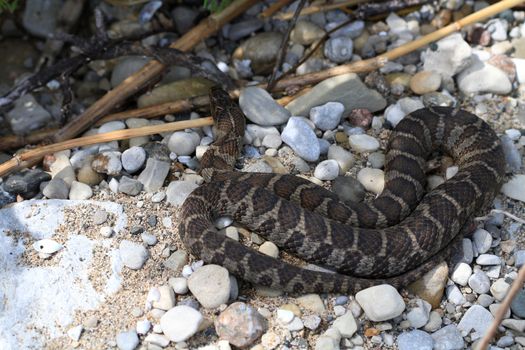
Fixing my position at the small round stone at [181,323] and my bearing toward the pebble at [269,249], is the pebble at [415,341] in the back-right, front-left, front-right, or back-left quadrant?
front-right

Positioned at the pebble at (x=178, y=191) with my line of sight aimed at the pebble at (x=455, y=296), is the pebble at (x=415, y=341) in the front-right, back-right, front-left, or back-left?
front-right

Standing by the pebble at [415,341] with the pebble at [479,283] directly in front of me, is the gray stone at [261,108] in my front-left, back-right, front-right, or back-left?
front-left
